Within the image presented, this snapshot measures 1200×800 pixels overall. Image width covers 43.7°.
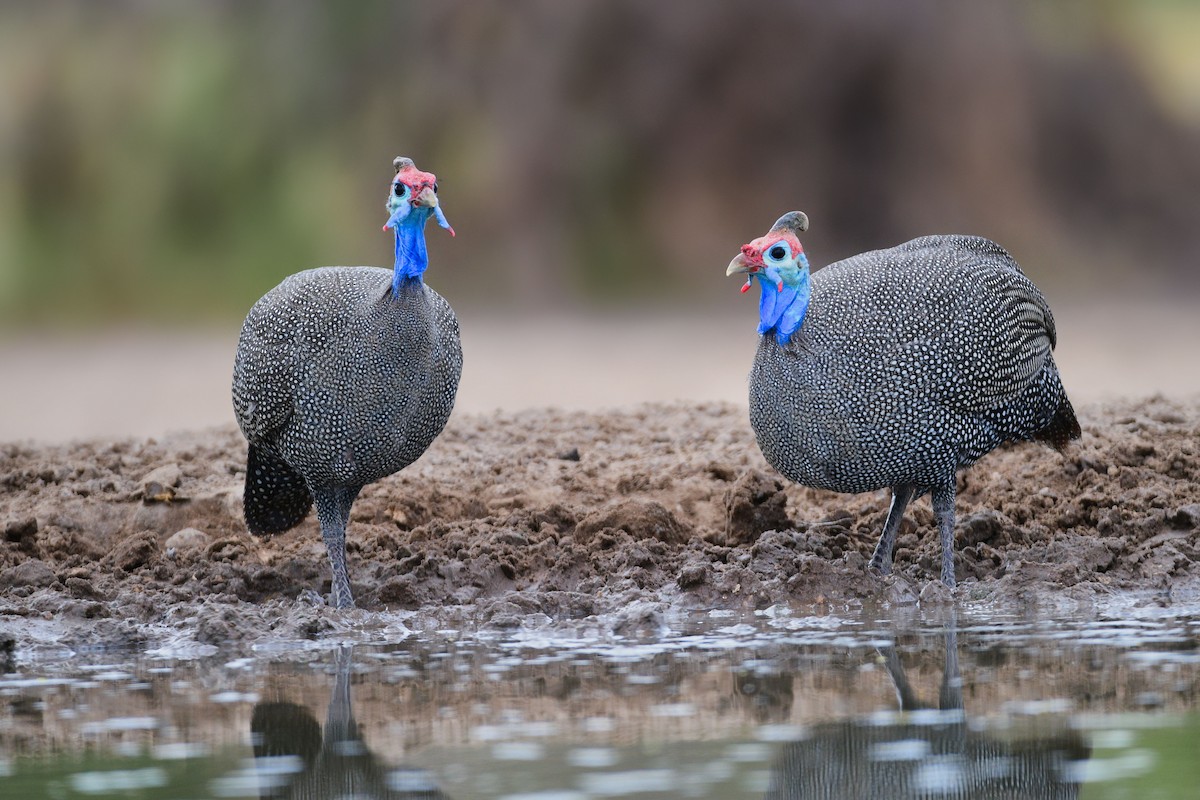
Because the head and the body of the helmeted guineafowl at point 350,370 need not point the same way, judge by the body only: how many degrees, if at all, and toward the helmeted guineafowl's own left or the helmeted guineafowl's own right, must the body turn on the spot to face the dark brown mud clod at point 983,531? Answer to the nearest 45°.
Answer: approximately 45° to the helmeted guineafowl's own left

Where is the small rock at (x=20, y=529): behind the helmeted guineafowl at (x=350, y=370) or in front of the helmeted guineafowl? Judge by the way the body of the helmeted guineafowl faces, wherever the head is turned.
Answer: behind

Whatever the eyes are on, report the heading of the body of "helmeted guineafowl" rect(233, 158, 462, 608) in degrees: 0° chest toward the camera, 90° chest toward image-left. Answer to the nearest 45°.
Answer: approximately 315°

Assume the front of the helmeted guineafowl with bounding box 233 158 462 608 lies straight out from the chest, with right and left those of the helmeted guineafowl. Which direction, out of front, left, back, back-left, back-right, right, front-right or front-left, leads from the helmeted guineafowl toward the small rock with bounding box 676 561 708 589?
front-left

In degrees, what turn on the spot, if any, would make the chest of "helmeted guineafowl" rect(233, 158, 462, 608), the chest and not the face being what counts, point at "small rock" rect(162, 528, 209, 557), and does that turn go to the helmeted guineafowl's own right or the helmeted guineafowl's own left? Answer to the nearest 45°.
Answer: approximately 180°

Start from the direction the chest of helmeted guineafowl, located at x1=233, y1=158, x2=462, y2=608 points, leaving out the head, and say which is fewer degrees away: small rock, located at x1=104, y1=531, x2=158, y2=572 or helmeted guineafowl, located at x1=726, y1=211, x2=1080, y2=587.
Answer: the helmeted guineafowl

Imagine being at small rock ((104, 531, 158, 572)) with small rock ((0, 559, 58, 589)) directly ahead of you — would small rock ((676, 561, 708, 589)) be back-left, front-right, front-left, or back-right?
back-left

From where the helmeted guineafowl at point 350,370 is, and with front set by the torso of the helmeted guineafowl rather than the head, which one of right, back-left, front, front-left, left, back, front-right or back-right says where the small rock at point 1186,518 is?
front-left

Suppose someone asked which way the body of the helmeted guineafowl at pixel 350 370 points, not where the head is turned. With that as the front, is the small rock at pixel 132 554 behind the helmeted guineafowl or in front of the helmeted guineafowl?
behind

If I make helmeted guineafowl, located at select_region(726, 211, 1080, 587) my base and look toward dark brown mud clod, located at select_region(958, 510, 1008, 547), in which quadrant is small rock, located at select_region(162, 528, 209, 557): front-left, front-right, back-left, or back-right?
back-left
